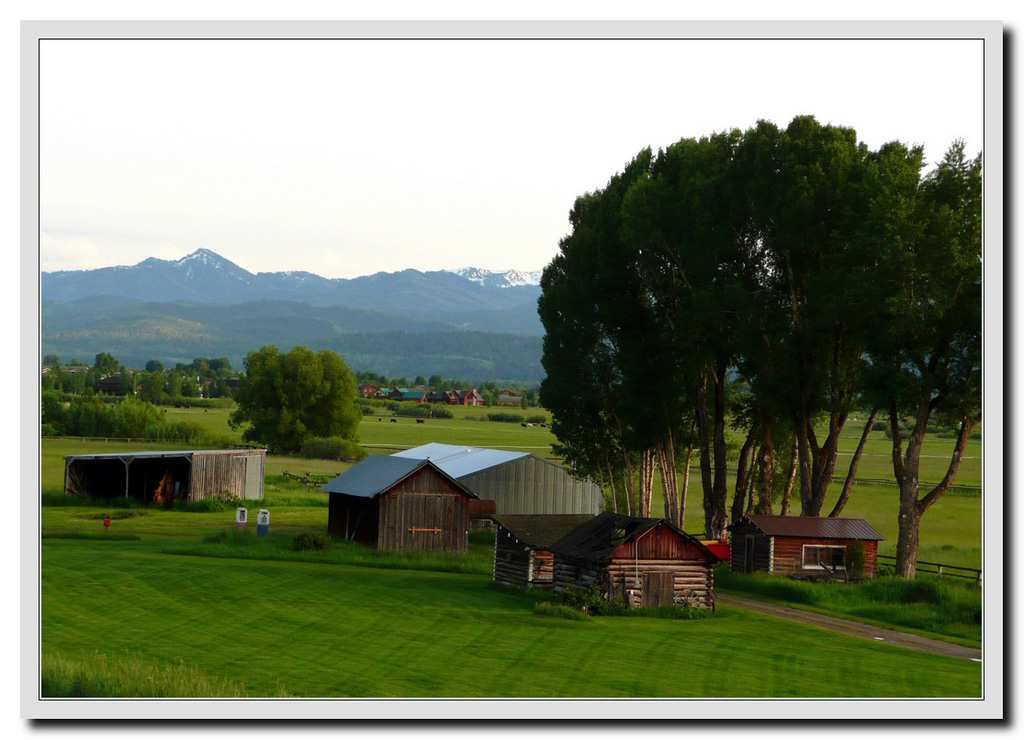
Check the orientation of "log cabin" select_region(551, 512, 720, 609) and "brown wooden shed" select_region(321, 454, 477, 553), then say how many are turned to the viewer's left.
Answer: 0

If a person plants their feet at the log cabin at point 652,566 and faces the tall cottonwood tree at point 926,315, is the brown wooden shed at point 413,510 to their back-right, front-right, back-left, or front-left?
back-left

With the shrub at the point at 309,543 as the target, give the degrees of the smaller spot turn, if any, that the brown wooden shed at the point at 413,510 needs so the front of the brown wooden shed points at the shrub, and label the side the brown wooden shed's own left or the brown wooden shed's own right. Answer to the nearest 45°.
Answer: approximately 90° to the brown wooden shed's own right

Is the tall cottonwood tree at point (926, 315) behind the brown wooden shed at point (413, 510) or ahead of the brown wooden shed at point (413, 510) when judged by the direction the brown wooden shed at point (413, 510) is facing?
ahead

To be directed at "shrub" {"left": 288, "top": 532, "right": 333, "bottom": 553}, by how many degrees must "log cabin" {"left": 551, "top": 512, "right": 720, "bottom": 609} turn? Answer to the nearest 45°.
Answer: approximately 135° to its right
